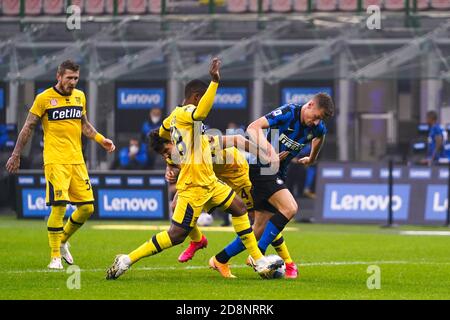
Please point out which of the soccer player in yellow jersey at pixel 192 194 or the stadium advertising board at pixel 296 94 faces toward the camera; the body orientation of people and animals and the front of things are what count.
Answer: the stadium advertising board

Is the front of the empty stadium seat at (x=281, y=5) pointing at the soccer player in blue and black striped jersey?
yes

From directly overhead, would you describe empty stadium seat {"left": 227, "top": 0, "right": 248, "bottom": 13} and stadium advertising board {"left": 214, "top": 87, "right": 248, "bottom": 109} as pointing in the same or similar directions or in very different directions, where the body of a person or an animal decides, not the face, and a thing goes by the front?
same or similar directions

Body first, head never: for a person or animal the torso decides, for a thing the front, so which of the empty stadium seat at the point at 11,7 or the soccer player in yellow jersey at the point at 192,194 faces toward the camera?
the empty stadium seat

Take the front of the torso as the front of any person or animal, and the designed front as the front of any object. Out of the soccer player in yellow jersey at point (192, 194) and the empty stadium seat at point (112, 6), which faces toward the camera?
the empty stadium seat

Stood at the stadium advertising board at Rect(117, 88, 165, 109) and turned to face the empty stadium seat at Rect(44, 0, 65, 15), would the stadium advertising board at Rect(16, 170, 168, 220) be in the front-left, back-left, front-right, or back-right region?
back-left

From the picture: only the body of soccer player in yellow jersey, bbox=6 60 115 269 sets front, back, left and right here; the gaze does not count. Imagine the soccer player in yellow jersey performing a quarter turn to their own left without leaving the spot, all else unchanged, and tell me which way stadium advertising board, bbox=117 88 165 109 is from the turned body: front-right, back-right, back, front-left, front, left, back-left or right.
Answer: front-left

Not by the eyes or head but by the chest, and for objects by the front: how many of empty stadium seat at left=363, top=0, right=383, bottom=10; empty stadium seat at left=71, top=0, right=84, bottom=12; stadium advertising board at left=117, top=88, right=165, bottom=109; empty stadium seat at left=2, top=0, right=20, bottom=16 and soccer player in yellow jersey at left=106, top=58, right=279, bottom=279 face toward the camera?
4

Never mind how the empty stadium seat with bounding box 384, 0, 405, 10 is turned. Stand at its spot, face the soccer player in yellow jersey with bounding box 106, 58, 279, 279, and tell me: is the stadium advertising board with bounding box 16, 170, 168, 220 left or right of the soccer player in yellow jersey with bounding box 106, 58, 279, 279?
right

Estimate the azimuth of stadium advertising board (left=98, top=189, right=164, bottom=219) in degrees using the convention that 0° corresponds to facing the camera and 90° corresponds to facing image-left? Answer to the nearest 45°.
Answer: approximately 0°

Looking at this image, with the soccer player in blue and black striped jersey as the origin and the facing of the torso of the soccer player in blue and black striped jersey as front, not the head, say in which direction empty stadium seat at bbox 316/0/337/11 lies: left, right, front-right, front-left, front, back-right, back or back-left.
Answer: back-left

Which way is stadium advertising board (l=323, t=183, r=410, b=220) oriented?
toward the camera

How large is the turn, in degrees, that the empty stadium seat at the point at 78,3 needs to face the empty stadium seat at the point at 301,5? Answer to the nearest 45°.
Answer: approximately 90° to its left

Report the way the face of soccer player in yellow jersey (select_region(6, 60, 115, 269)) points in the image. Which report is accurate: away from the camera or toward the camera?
toward the camera

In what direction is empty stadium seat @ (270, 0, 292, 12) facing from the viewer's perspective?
toward the camera

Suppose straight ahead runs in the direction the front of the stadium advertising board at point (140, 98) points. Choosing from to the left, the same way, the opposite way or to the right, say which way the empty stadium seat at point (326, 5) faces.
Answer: the same way

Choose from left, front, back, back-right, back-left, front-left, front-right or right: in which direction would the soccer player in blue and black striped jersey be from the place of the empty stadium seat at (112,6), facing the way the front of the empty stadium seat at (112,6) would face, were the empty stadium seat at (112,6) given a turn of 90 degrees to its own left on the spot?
right

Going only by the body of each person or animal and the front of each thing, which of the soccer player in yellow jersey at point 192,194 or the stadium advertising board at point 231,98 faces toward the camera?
the stadium advertising board
